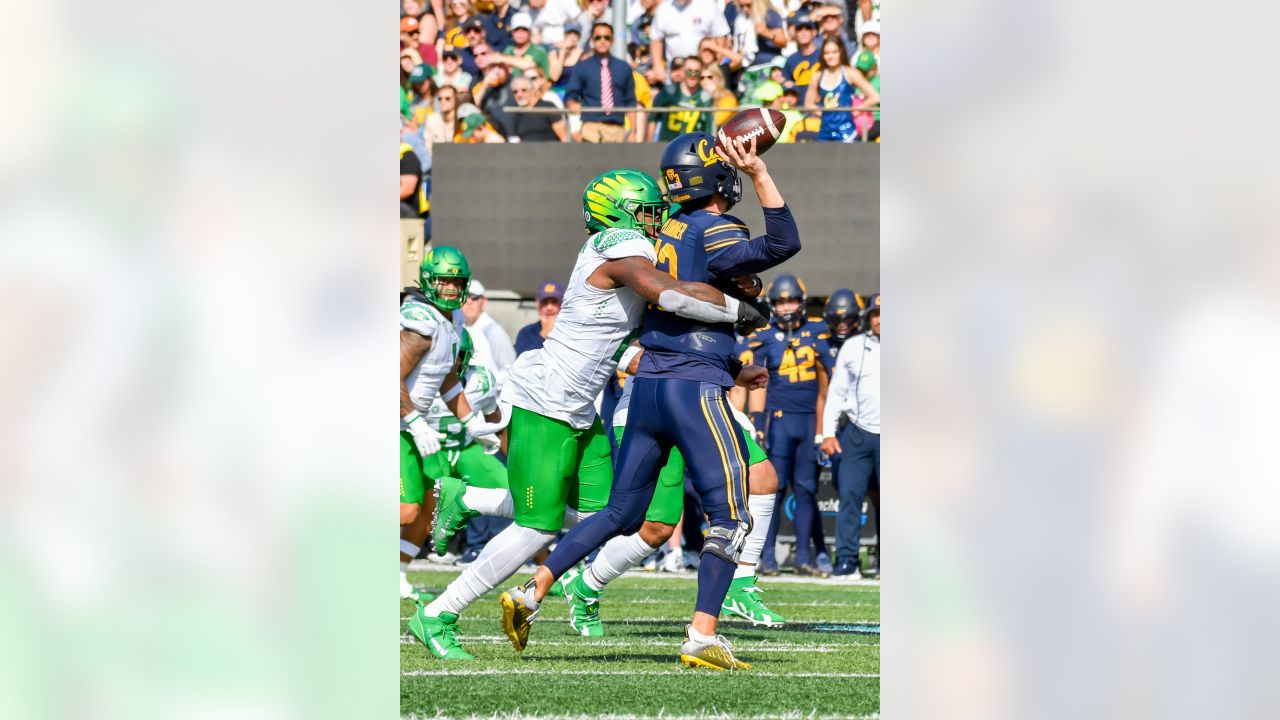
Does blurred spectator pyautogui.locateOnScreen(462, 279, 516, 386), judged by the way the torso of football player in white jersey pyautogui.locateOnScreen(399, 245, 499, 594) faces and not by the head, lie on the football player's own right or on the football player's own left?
on the football player's own left

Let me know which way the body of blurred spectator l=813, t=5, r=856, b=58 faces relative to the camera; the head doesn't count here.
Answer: toward the camera

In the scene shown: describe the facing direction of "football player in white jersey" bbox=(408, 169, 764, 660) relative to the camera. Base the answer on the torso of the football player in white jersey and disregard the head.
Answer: to the viewer's right

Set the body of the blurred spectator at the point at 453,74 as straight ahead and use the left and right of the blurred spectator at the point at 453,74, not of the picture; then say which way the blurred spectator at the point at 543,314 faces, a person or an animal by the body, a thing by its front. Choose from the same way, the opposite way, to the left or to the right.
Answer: the same way

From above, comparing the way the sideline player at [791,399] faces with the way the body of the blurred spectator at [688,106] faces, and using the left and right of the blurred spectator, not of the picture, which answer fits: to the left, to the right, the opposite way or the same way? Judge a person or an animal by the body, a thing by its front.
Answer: the same way

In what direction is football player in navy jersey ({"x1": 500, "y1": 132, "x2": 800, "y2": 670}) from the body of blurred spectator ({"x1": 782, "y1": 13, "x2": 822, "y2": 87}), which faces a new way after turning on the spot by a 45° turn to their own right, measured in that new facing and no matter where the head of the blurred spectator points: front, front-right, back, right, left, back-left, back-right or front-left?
front-left

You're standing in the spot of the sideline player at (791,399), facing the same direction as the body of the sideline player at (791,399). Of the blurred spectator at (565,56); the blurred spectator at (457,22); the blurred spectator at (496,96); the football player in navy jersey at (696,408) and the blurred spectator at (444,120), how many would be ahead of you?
1

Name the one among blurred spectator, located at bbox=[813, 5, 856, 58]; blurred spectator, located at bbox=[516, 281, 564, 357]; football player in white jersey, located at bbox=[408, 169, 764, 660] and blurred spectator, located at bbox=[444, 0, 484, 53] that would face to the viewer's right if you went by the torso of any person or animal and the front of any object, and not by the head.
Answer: the football player in white jersey

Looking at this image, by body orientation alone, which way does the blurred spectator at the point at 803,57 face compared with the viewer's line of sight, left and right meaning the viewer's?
facing the viewer

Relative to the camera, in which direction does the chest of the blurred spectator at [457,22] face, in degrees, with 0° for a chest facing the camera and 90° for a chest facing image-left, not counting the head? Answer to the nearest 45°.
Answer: approximately 0°

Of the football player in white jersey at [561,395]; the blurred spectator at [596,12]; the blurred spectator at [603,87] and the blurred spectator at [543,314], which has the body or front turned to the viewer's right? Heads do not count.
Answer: the football player in white jersey

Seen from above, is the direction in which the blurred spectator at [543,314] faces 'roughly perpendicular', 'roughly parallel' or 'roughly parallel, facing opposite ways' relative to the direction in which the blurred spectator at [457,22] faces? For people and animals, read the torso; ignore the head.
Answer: roughly parallel

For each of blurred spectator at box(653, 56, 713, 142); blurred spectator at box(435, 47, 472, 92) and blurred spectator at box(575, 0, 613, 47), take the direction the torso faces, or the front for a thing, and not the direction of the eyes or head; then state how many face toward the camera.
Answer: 3

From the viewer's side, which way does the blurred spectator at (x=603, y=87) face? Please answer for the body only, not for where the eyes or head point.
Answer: toward the camera

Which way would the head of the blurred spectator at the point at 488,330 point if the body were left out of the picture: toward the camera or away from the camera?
toward the camera

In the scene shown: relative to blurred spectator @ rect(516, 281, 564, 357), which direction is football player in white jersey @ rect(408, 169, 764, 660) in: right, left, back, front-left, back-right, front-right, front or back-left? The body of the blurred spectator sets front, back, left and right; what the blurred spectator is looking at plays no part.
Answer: front

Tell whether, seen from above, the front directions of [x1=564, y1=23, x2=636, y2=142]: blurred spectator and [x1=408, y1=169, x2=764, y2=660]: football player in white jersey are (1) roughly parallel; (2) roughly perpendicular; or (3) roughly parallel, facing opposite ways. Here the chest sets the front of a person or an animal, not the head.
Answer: roughly perpendicular
